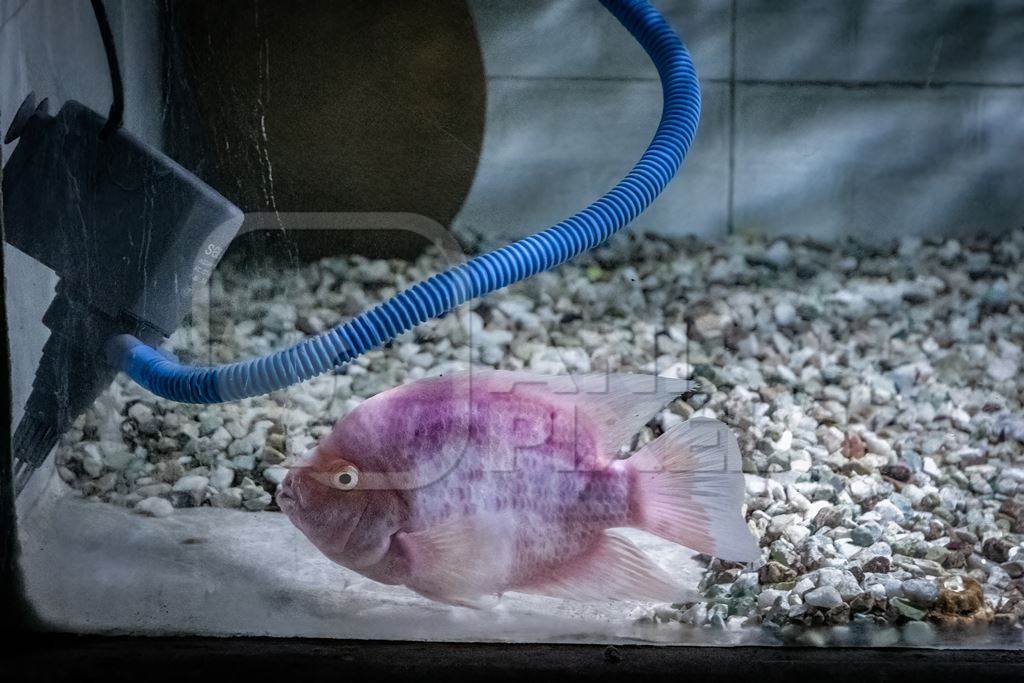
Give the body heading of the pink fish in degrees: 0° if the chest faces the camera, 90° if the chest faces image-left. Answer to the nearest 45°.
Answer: approximately 90°
